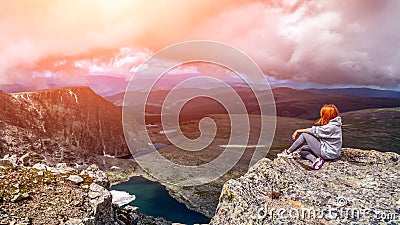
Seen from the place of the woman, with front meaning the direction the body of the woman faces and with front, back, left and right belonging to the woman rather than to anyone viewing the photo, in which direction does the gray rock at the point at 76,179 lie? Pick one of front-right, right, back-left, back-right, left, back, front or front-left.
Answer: front

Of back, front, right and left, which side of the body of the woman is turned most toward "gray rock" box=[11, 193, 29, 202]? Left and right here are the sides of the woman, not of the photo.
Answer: front

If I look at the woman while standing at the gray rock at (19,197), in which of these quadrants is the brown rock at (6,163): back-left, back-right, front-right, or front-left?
back-left

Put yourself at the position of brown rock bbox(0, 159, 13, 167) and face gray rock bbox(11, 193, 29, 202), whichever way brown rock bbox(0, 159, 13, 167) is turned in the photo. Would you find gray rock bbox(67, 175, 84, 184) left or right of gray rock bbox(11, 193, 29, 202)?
left

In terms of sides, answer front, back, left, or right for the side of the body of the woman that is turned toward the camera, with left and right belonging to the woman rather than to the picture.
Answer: left

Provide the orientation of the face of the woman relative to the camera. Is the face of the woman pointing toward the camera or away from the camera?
away from the camera
